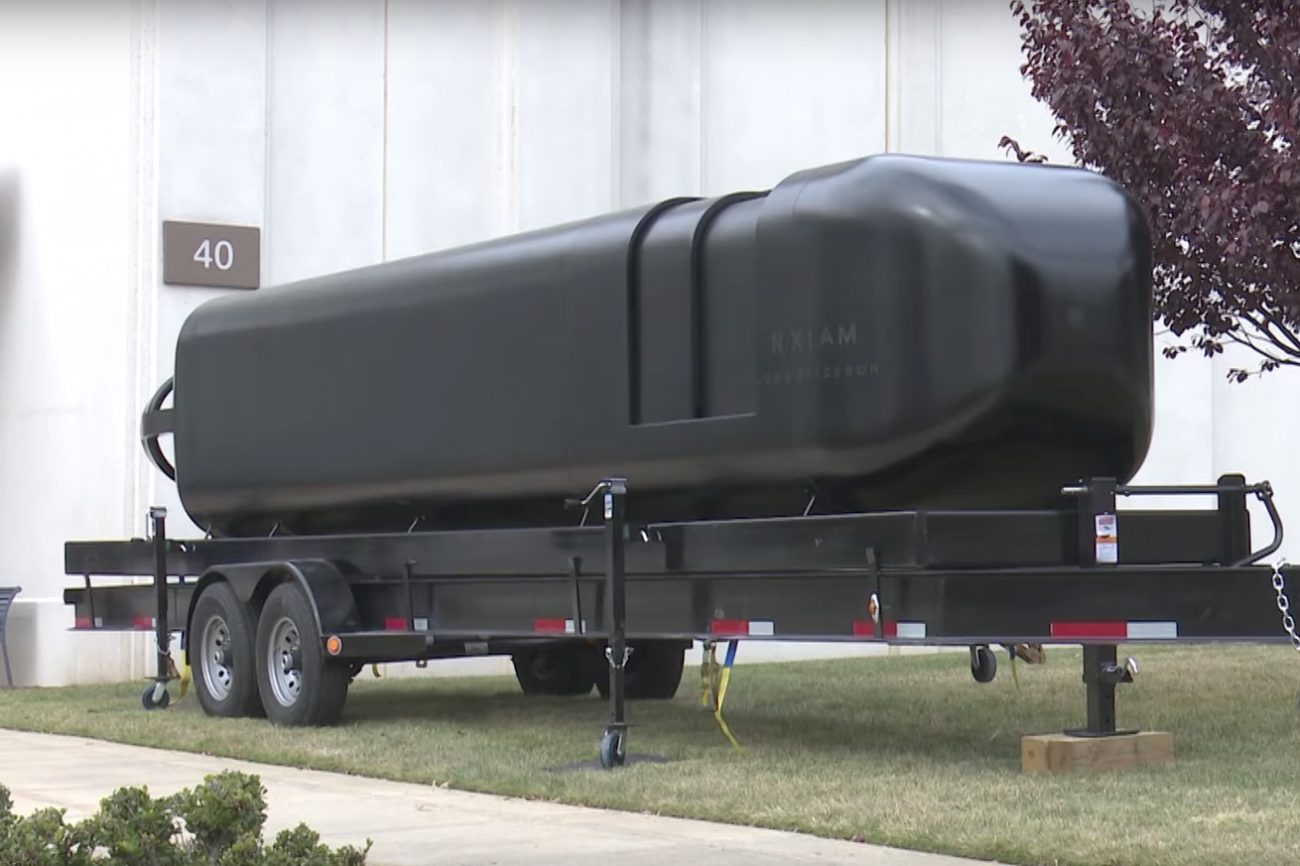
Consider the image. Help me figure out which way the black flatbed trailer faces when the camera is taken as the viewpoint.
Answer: facing the viewer and to the right of the viewer

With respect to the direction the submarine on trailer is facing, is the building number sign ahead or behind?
behind

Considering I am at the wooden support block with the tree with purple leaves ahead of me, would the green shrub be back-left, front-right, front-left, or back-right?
back-left

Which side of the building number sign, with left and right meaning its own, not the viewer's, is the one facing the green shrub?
front

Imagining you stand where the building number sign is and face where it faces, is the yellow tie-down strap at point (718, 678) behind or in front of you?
in front

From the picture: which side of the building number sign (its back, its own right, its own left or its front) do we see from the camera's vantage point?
front
